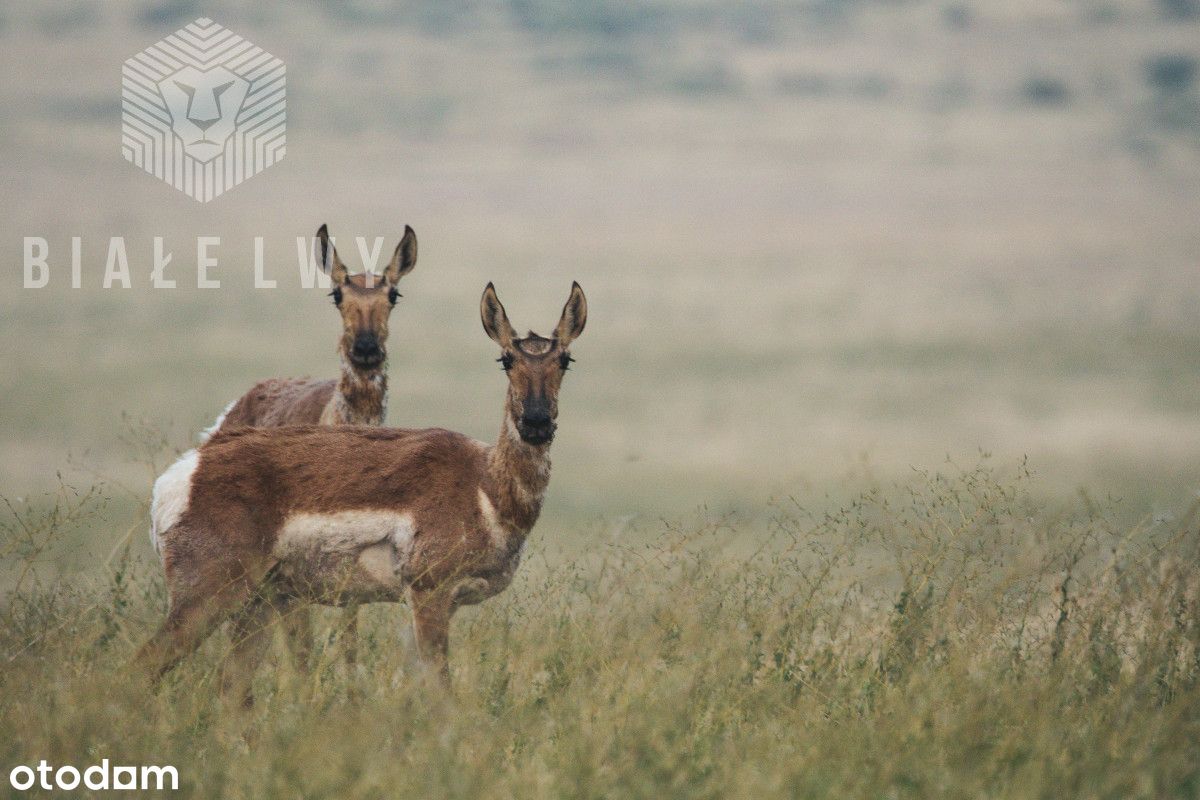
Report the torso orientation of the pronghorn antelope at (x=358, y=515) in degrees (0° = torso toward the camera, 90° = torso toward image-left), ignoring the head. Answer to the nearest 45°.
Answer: approximately 270°

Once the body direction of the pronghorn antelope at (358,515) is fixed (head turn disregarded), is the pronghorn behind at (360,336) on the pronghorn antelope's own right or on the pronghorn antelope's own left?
on the pronghorn antelope's own left
